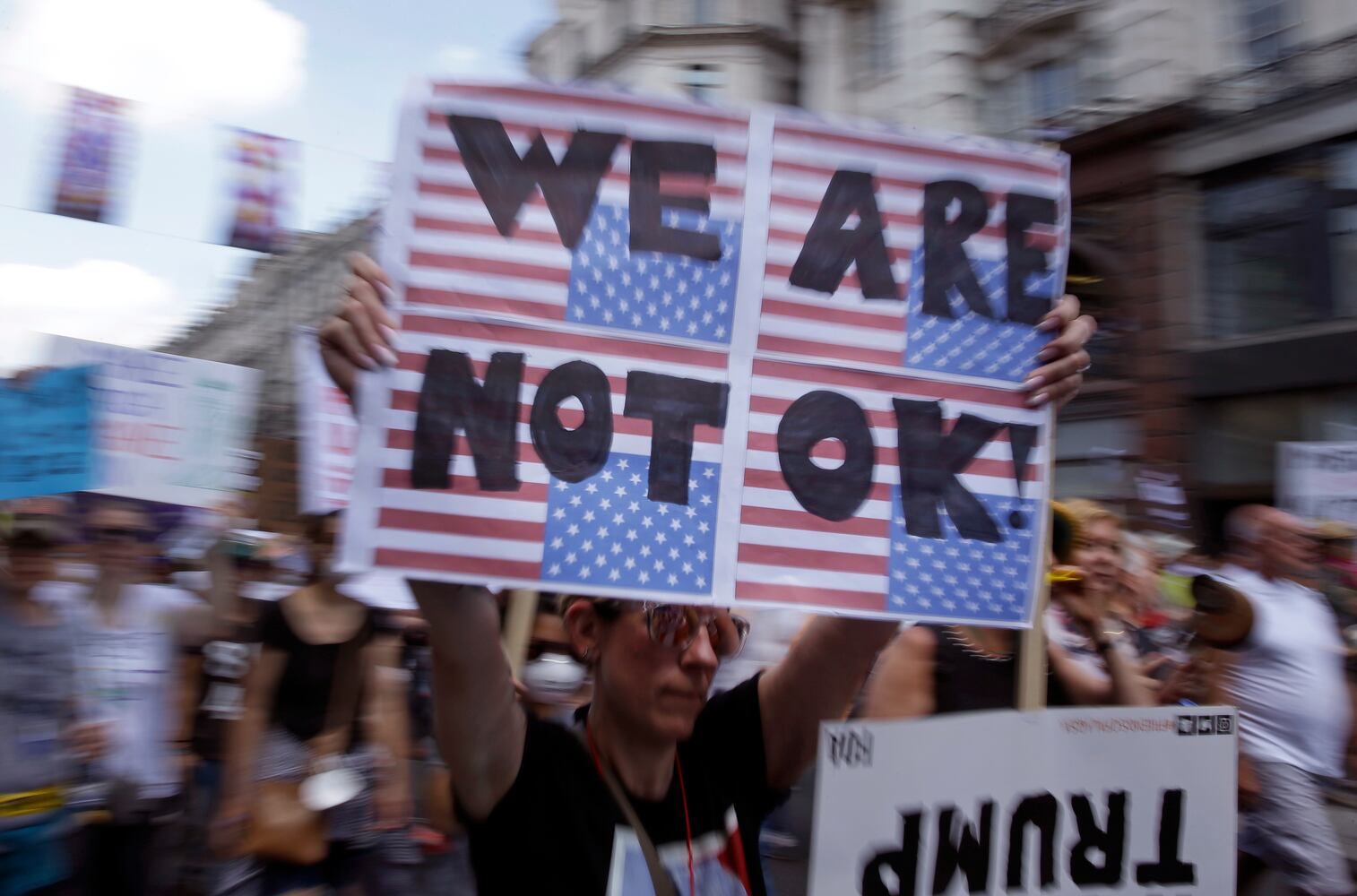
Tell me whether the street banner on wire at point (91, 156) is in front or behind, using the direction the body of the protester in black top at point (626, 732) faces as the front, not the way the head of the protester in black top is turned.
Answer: behind

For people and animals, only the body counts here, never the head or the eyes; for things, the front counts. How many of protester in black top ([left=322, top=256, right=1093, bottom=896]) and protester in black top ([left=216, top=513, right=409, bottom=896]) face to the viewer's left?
0

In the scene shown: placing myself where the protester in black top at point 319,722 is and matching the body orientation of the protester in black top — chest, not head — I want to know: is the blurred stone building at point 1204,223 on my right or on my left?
on my left

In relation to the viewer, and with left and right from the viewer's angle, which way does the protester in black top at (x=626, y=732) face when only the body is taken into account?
facing the viewer and to the right of the viewer

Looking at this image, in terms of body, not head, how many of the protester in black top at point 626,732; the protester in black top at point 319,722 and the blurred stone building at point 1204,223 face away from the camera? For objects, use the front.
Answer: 0

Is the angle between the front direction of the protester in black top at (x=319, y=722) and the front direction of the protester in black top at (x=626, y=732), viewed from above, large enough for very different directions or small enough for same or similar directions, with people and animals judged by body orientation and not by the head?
same or similar directions

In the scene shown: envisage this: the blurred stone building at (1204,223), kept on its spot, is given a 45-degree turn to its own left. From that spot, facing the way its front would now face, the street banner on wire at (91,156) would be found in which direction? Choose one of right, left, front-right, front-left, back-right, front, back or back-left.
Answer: front-right

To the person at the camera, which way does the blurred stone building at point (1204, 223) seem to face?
facing the viewer and to the left of the viewer

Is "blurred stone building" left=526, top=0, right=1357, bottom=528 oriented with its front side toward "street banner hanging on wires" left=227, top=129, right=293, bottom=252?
no

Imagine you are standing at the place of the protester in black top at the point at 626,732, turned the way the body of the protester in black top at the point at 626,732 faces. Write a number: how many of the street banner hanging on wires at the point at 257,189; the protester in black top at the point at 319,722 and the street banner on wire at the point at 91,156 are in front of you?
0

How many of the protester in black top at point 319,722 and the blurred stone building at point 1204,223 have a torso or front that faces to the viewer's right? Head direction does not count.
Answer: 0

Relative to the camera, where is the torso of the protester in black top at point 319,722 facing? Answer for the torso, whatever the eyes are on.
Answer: toward the camera

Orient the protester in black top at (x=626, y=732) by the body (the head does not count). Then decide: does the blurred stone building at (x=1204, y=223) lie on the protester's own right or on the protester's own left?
on the protester's own left

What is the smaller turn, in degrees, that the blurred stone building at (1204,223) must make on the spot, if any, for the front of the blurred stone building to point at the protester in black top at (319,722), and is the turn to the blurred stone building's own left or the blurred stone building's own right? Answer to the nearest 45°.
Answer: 0° — it already faces them

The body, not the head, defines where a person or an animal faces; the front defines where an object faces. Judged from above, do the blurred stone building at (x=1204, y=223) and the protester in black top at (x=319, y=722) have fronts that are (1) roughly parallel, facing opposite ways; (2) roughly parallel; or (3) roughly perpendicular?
roughly perpendicular

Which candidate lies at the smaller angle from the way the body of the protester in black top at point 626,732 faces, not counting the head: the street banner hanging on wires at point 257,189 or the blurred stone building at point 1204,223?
the blurred stone building
